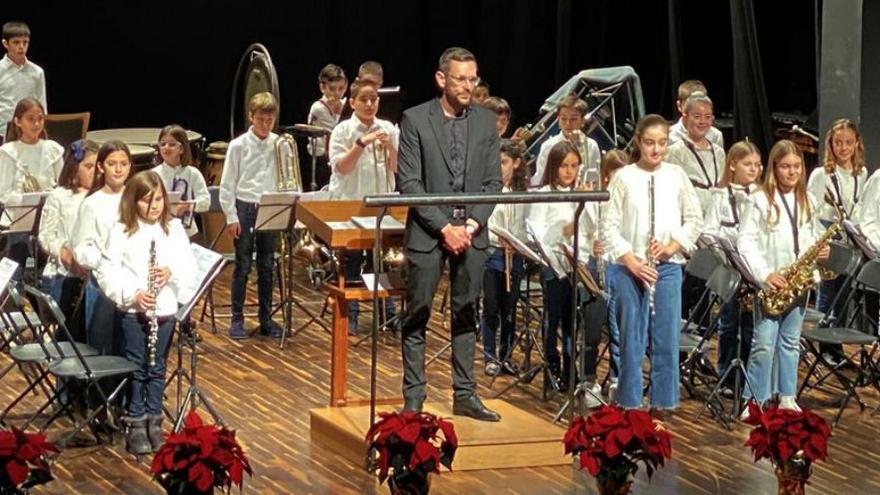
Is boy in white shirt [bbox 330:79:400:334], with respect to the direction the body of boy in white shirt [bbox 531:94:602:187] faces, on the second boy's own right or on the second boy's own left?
on the second boy's own right

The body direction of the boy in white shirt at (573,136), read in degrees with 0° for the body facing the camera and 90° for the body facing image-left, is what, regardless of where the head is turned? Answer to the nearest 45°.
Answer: approximately 0°

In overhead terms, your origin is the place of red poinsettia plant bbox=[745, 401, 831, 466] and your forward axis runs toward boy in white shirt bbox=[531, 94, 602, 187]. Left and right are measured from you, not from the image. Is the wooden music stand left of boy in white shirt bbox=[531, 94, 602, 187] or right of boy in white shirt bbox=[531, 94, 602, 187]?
left

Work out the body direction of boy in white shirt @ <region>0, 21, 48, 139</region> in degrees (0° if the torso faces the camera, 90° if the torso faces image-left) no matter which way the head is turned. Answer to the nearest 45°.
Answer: approximately 315°
